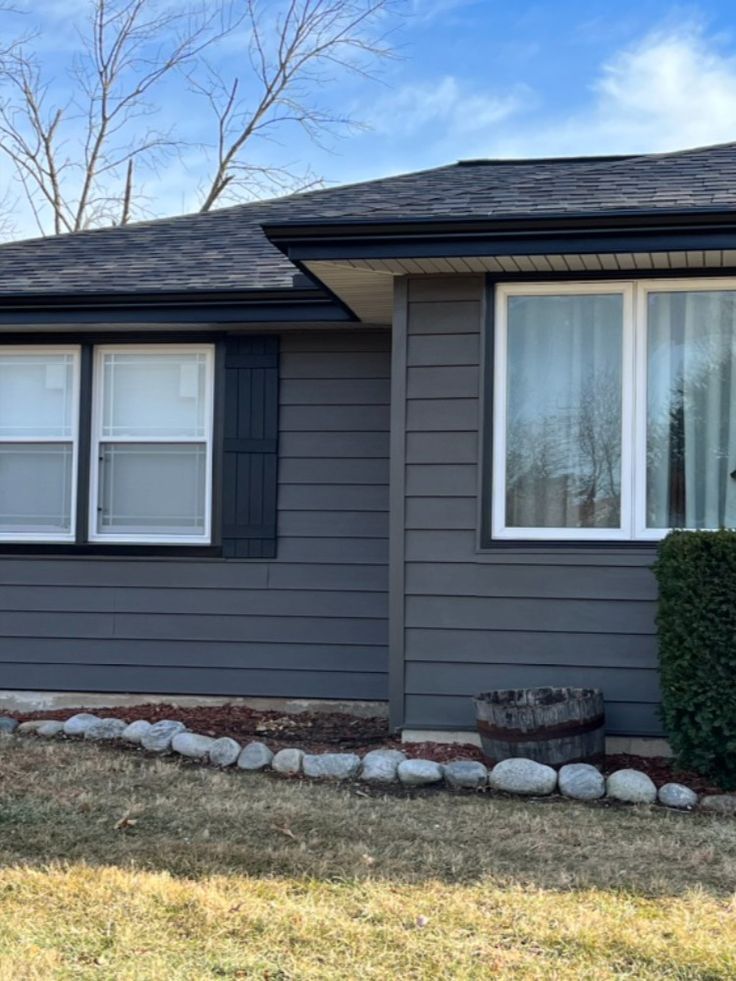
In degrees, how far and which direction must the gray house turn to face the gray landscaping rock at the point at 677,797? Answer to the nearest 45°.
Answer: approximately 45° to its left

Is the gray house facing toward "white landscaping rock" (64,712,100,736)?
no

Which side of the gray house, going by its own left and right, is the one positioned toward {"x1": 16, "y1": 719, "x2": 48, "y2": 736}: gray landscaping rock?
right

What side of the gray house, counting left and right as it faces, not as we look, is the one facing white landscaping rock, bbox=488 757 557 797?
front

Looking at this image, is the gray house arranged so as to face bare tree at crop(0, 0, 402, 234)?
no

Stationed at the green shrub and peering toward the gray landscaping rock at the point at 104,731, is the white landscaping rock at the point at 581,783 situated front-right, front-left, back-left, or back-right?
front-left

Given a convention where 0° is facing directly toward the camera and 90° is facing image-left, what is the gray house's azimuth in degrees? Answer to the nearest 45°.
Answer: approximately 0°

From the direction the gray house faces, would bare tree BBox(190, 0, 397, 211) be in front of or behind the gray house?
behind

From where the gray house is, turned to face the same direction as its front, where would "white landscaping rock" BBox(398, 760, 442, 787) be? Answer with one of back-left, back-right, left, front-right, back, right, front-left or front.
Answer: front
